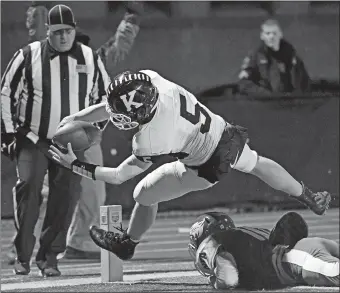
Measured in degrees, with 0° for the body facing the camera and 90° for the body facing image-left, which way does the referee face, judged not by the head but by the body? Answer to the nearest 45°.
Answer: approximately 0°

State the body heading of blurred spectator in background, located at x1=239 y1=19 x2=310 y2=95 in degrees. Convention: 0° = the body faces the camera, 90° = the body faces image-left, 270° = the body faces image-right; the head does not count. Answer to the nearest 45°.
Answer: approximately 0°

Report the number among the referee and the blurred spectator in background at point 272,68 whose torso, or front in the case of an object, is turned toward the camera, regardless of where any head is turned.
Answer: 2

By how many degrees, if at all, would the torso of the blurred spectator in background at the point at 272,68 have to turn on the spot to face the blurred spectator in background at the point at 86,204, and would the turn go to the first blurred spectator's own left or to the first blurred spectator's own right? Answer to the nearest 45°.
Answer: approximately 45° to the first blurred spectator's own right

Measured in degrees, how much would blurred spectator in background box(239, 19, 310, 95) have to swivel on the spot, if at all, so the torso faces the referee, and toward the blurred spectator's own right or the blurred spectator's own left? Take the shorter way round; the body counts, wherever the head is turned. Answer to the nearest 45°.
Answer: approximately 45° to the blurred spectator's own right
